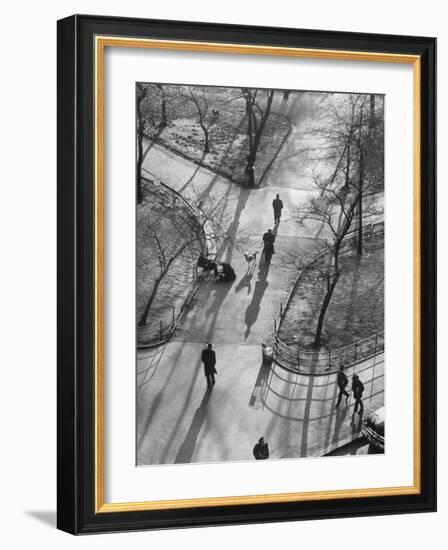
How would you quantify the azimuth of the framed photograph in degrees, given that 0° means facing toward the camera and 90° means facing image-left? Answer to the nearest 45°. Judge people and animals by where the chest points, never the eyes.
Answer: approximately 315°
